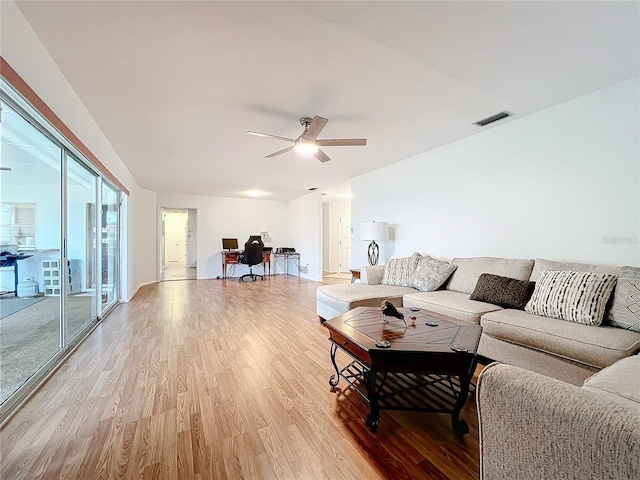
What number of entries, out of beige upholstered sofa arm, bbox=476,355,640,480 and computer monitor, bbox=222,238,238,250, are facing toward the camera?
1

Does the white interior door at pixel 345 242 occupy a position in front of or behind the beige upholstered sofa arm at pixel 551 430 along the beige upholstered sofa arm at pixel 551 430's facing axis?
in front

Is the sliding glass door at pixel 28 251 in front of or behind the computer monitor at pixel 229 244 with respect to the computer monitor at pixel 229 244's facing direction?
in front

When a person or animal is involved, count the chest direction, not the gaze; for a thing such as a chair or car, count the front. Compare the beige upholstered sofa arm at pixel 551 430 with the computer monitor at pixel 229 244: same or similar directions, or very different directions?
very different directions

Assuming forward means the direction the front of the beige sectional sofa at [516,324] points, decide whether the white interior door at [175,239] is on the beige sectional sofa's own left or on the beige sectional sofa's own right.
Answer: on the beige sectional sofa's own right

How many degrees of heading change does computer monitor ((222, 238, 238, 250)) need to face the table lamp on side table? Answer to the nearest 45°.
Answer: approximately 45° to its left

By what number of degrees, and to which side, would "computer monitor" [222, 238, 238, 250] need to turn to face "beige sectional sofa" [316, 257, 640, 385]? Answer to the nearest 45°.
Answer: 0° — it already faces it

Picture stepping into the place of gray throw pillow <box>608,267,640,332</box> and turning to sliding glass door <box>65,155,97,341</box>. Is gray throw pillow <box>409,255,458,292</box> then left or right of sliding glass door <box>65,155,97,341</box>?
right

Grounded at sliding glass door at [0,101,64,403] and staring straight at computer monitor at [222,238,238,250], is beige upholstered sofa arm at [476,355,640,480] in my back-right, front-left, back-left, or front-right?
back-right

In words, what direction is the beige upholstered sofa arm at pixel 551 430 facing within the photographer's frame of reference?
facing away from the viewer and to the left of the viewer

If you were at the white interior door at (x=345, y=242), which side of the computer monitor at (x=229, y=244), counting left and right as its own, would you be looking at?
left

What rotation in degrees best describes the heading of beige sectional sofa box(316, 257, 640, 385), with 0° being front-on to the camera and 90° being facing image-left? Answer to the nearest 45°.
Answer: approximately 45°

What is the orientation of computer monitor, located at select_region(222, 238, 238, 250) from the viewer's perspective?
toward the camera

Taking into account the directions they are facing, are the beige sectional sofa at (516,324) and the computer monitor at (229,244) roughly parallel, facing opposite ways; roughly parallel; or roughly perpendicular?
roughly perpendicular

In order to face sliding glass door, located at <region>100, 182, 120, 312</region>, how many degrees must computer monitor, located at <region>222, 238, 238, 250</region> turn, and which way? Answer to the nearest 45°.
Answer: approximately 45° to its right

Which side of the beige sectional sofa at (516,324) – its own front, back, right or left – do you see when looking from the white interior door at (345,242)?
right
